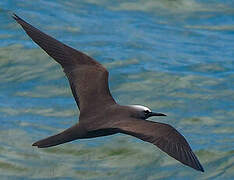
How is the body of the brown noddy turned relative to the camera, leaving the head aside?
to the viewer's right
